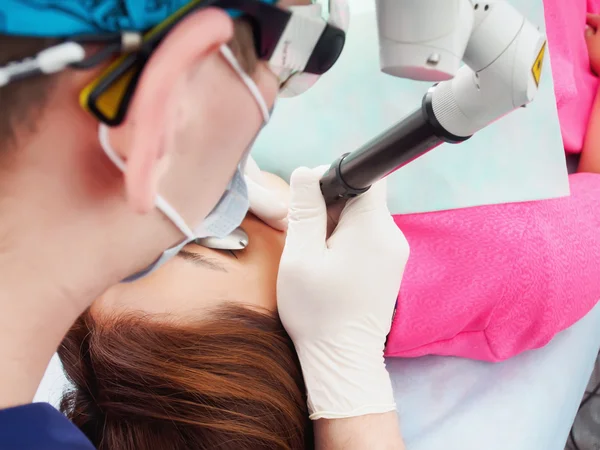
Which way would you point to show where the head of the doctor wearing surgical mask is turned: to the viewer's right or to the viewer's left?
to the viewer's right

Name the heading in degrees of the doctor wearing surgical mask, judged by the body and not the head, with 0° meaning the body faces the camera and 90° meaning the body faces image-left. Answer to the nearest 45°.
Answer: approximately 225°

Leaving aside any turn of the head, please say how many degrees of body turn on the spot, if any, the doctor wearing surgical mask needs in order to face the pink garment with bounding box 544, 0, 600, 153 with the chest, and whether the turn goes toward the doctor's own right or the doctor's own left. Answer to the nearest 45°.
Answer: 0° — they already face it
